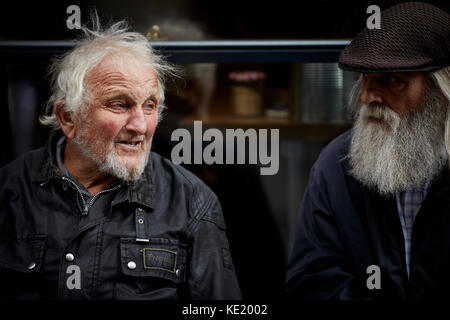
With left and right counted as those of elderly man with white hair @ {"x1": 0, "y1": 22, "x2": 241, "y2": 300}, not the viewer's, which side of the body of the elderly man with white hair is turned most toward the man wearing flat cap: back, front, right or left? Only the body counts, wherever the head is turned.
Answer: left

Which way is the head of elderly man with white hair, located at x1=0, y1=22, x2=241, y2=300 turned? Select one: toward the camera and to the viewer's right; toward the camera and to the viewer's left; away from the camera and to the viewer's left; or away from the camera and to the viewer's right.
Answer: toward the camera and to the viewer's right

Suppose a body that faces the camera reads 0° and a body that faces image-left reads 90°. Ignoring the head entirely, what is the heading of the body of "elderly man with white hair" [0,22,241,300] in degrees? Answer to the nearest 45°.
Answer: approximately 0°
